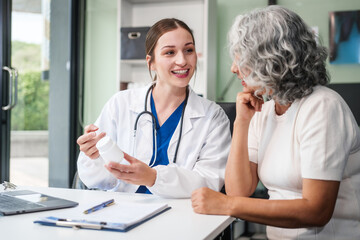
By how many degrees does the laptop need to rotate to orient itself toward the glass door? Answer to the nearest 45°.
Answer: approximately 45° to its left

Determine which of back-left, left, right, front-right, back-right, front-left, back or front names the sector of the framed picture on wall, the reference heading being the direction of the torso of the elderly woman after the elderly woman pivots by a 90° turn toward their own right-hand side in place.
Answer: front-right

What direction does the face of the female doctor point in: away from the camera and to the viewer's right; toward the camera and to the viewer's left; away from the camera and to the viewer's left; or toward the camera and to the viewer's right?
toward the camera and to the viewer's right

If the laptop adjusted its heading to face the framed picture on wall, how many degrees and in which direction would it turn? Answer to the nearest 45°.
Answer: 0° — it already faces it

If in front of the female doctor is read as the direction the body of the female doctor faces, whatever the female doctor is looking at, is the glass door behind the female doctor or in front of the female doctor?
behind

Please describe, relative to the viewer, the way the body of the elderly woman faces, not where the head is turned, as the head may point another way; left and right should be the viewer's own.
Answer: facing the viewer and to the left of the viewer

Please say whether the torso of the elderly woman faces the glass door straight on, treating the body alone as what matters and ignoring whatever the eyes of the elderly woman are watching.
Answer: no

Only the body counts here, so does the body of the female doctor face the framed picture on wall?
no

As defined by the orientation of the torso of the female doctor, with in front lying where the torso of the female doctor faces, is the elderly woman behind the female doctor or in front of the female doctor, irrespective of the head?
in front

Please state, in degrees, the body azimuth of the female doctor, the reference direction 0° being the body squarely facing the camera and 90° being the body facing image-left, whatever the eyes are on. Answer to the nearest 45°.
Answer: approximately 0°

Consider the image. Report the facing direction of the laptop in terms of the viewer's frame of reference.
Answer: facing away from the viewer and to the right of the viewer
